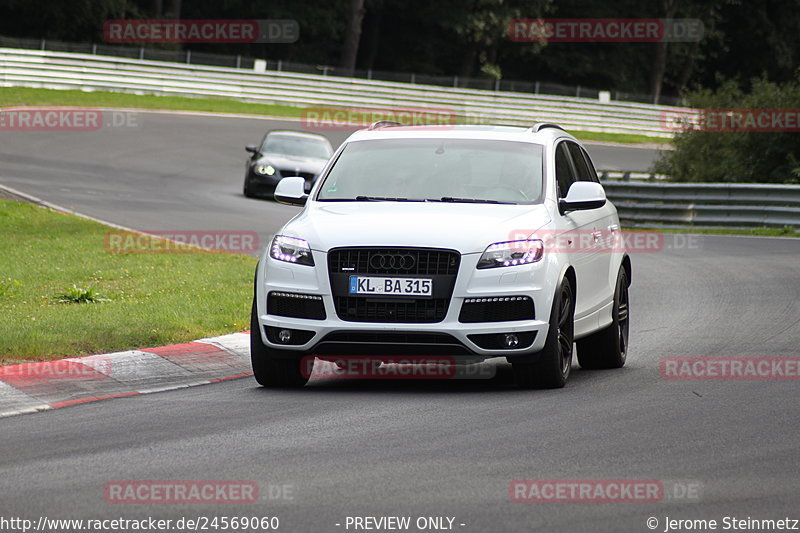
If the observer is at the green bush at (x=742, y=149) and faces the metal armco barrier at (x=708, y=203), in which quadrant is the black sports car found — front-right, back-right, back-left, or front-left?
front-right

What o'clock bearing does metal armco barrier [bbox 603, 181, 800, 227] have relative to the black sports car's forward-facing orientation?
The metal armco barrier is roughly at 10 o'clock from the black sports car.

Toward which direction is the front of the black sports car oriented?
toward the camera

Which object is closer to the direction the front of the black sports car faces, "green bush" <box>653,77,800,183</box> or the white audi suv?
the white audi suv

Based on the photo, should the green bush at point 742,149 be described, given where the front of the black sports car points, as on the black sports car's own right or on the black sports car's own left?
on the black sports car's own left

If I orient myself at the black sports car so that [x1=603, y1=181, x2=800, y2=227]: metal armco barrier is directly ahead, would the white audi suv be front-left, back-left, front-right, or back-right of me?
front-right

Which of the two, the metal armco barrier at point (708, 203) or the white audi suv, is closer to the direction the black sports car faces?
the white audi suv

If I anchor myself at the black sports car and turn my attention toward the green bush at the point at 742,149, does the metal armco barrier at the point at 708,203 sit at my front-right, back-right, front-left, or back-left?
front-right

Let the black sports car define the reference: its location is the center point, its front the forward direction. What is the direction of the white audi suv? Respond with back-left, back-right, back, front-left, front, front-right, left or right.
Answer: front
